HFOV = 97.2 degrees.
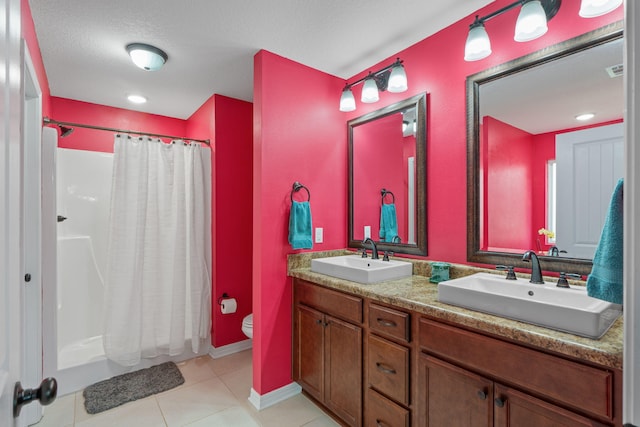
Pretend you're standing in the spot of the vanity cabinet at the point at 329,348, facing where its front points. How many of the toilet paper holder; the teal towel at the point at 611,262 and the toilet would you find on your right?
2

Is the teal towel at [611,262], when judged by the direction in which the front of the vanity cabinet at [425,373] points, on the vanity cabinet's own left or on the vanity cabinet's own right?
on the vanity cabinet's own left

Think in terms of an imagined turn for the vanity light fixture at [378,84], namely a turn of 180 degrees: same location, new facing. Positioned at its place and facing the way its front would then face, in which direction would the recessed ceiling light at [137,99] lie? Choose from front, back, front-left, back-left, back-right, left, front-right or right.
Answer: back-left

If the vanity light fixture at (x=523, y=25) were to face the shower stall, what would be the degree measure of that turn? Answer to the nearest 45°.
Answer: approximately 45° to its right

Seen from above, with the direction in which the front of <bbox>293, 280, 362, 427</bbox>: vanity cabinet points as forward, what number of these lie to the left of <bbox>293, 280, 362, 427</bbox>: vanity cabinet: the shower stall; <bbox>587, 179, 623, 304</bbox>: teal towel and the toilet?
1

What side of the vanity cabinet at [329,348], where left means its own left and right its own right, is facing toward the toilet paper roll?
right
